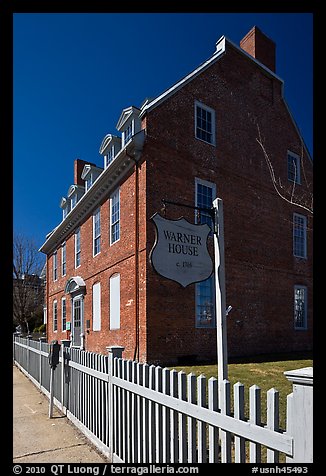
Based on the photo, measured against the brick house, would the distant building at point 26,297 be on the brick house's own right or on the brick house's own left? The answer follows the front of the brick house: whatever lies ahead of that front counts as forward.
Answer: on the brick house's own right

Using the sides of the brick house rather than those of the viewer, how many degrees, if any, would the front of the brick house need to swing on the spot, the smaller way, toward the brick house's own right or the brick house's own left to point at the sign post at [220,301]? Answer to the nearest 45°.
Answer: approximately 45° to the brick house's own left

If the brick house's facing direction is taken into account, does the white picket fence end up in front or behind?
in front

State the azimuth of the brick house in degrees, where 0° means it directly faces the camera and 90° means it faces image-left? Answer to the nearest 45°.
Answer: approximately 45°

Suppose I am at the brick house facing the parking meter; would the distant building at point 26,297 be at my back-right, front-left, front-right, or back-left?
back-right

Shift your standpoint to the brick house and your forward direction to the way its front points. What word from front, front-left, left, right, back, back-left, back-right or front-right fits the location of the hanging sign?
front-left

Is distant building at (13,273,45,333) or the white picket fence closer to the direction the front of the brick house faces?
the white picket fence
